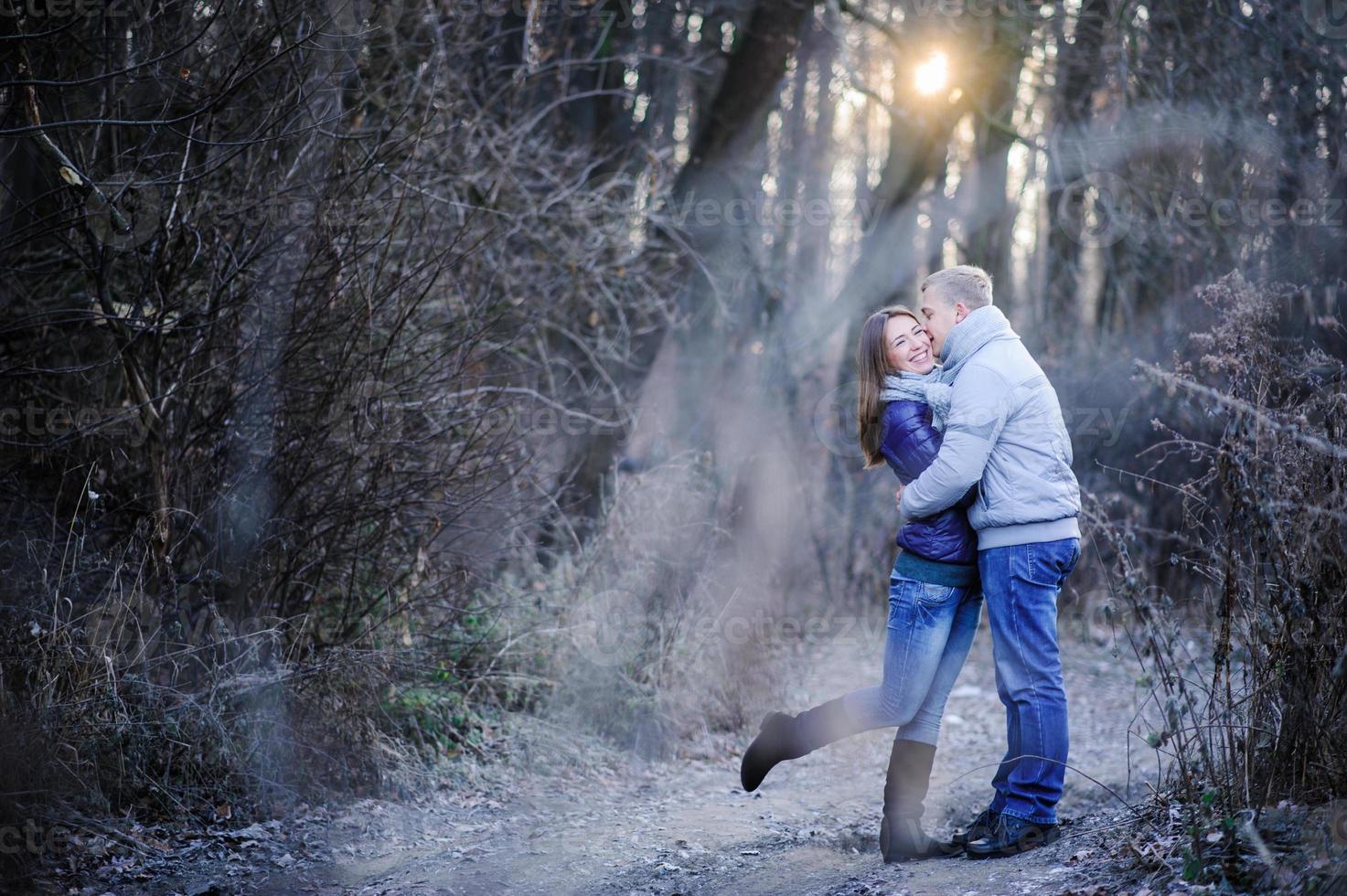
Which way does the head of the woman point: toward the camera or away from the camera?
toward the camera

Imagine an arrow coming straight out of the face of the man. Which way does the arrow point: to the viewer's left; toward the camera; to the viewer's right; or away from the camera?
to the viewer's left

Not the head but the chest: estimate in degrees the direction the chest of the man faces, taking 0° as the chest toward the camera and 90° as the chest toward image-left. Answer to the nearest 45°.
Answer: approximately 90°
